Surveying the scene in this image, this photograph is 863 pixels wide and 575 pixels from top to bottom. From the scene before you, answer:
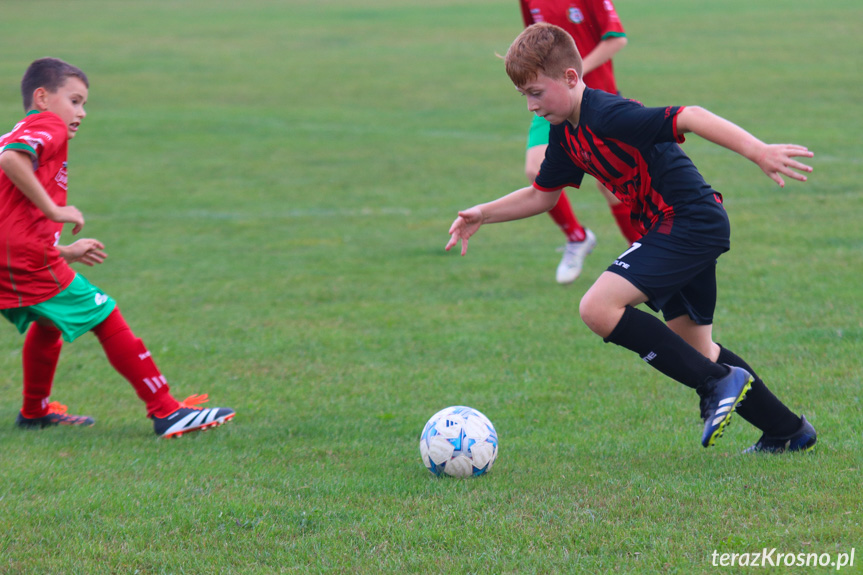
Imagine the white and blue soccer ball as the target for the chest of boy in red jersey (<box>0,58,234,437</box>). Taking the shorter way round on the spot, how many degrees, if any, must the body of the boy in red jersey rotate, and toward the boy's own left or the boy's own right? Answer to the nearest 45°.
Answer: approximately 45° to the boy's own right

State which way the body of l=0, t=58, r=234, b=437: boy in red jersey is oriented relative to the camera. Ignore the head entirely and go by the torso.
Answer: to the viewer's right
